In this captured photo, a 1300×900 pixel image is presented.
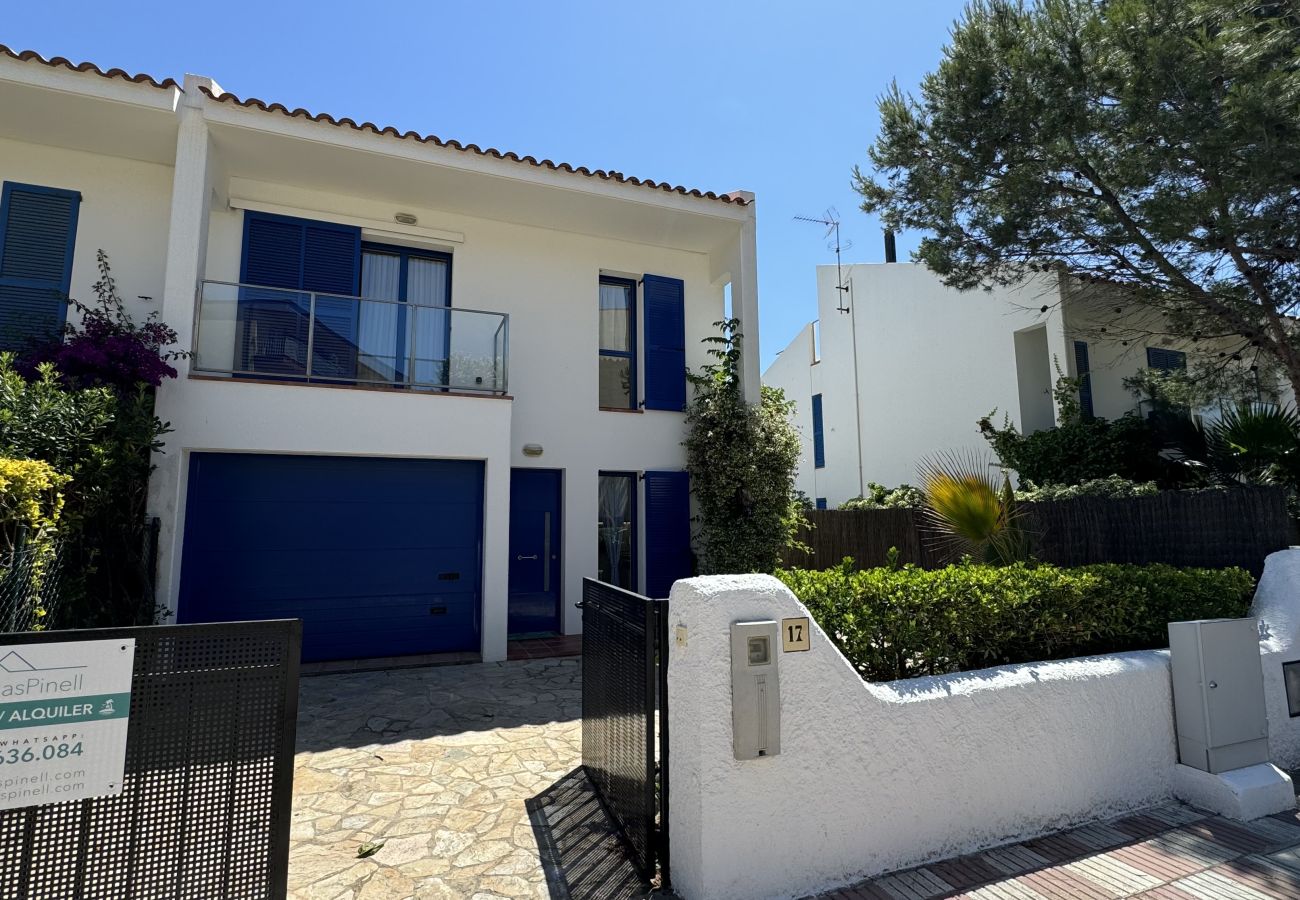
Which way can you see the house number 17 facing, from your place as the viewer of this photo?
facing the viewer

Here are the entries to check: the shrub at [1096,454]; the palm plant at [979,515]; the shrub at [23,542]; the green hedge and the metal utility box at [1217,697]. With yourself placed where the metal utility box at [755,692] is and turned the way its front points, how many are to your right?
1

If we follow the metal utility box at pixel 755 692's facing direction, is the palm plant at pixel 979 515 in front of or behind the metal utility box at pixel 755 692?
behind

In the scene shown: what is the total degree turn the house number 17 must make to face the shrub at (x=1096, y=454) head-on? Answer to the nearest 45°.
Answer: approximately 135° to its left

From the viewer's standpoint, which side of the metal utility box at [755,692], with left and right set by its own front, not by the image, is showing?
front

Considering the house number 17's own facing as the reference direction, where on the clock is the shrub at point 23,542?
The shrub is roughly at 3 o'clock from the house number 17.

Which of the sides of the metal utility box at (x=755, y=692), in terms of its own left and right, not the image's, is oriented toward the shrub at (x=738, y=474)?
back

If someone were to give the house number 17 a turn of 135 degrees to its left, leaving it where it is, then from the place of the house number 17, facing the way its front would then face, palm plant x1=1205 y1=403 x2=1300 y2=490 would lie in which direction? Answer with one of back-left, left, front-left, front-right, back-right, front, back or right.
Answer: front

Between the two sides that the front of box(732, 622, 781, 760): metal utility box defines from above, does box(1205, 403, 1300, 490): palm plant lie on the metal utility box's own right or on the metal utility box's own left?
on the metal utility box's own left

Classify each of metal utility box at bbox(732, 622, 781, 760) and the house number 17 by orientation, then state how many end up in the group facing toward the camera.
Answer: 2

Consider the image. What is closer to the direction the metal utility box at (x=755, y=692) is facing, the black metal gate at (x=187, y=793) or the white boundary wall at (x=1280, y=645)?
the black metal gate
